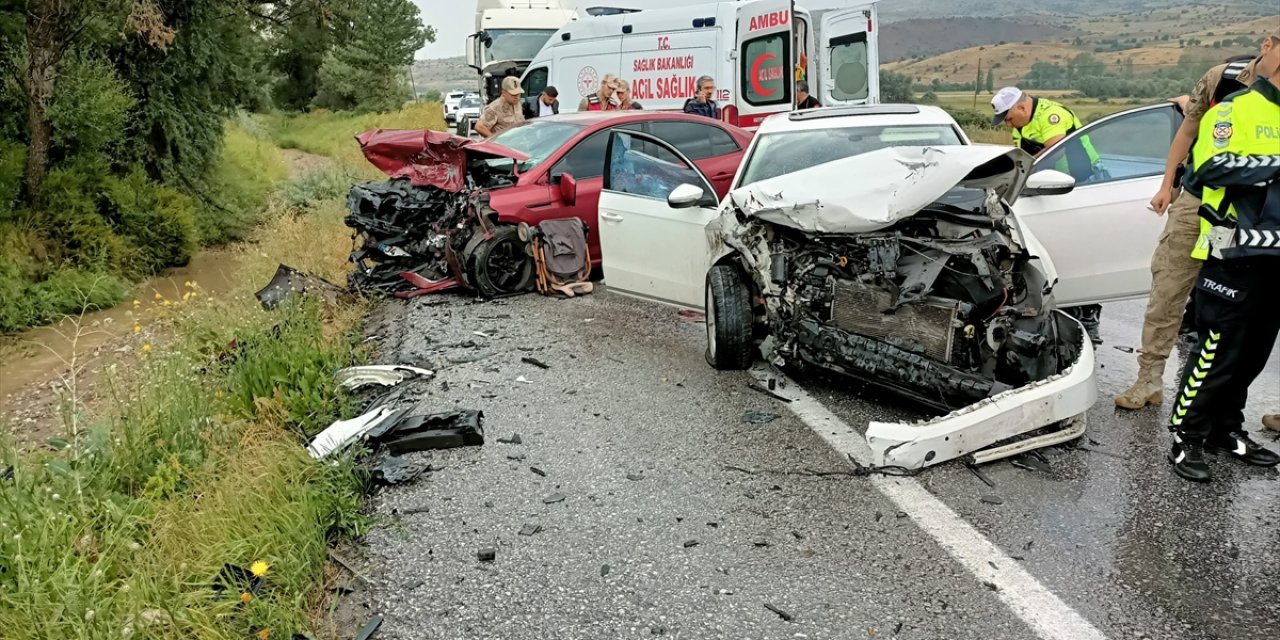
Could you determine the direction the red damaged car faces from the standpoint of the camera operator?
facing the viewer and to the left of the viewer

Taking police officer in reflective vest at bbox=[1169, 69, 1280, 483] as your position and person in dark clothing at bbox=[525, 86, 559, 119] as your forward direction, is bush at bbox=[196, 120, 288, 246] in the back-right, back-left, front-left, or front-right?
front-left

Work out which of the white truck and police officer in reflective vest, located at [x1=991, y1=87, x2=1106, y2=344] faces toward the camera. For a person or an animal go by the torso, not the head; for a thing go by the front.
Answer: the white truck

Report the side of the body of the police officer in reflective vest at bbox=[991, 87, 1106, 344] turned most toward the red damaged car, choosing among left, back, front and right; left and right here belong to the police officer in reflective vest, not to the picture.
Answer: front

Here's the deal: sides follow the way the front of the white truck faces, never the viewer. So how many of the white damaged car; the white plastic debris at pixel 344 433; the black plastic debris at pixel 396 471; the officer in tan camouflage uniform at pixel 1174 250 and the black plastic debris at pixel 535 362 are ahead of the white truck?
5

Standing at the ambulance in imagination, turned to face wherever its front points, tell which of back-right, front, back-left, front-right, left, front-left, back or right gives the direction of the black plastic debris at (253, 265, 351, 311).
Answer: left

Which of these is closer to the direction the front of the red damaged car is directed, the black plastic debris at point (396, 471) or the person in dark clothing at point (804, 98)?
the black plastic debris

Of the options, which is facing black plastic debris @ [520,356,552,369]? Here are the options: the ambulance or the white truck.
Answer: the white truck

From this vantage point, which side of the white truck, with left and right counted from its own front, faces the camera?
front

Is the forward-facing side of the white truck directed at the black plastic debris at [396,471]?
yes

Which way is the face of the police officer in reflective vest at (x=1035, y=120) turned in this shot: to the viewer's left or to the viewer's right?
to the viewer's left

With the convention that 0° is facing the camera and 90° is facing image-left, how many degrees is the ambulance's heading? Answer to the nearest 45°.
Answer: approximately 135°

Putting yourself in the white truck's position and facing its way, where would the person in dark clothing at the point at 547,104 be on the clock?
The person in dark clothing is roughly at 12 o'clock from the white truck.
